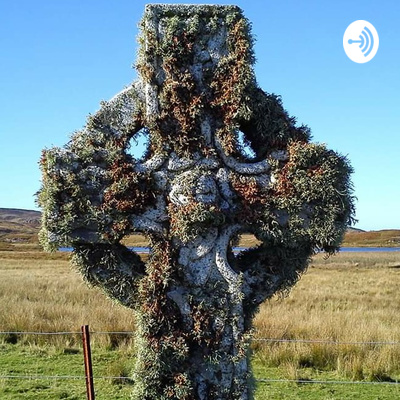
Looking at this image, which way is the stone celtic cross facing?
toward the camera
